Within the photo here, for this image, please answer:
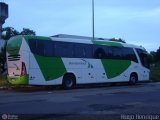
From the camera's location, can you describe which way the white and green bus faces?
facing away from the viewer and to the right of the viewer
